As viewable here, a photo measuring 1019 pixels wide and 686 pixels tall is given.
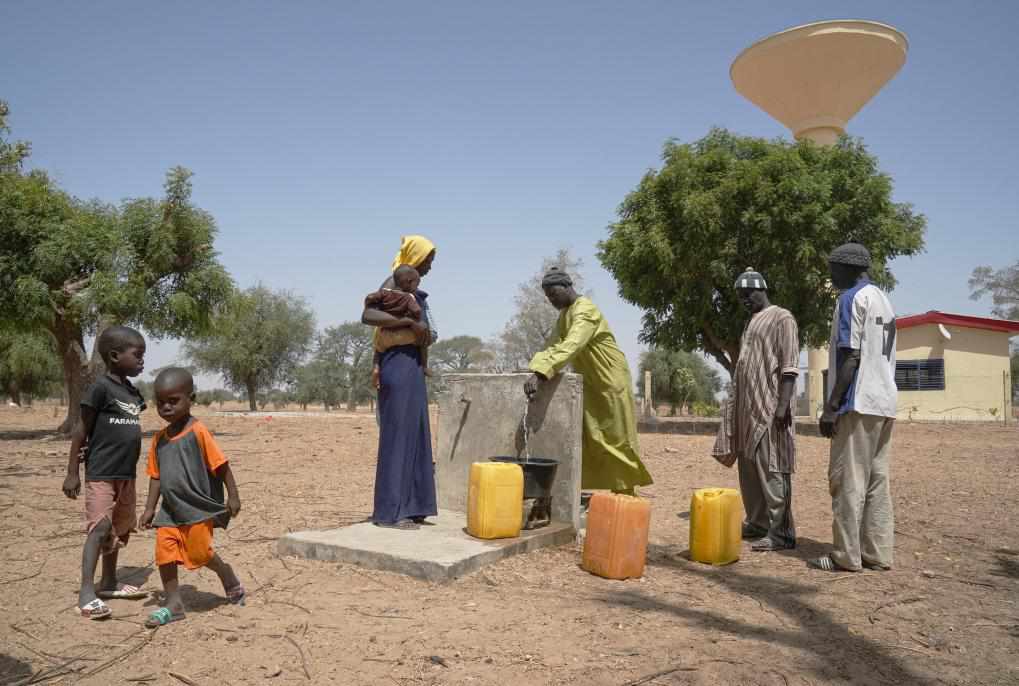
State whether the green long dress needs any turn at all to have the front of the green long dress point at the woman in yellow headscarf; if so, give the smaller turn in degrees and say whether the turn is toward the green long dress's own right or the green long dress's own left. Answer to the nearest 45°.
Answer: approximately 45° to the green long dress's own left

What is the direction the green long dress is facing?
to the viewer's left

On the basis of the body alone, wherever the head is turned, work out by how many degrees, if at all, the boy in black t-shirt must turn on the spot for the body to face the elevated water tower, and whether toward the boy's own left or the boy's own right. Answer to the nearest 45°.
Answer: approximately 90° to the boy's own left

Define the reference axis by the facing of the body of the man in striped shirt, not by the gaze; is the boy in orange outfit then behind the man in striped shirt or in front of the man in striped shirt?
in front

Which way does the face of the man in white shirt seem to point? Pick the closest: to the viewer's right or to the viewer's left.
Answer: to the viewer's left

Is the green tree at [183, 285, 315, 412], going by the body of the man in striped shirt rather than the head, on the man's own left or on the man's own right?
on the man's own right

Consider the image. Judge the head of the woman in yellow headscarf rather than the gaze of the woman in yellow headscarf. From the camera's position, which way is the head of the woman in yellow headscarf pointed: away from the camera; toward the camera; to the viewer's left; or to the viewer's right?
to the viewer's right

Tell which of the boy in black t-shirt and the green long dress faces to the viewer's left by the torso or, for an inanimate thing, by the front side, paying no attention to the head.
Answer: the green long dress

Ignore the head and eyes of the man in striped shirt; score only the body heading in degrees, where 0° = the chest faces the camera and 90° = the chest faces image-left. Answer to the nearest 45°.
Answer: approximately 45°

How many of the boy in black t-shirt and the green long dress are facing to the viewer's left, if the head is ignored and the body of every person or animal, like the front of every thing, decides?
1

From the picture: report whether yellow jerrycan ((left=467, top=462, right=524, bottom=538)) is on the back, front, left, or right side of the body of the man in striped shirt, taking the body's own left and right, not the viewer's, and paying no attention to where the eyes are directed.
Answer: front

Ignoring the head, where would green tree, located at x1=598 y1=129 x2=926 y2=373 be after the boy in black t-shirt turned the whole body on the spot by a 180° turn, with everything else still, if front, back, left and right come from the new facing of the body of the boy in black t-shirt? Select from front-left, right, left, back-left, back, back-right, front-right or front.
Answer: right

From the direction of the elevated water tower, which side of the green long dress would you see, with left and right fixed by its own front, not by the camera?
right

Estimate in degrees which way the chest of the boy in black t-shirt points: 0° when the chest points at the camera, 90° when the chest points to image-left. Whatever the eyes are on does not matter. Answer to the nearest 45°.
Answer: approximately 315°
